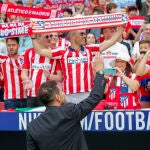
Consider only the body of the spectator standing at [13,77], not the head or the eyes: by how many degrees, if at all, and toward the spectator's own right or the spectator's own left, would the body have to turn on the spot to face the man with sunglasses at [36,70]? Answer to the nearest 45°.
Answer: approximately 45° to the spectator's own left

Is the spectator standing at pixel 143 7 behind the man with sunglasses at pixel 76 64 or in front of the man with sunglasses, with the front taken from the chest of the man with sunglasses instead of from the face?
behind

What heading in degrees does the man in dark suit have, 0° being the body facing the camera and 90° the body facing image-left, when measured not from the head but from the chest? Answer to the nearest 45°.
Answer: approximately 225°

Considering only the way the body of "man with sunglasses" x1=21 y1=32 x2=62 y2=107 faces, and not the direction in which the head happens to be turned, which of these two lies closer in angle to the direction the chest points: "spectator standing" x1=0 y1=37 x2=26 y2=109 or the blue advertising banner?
the blue advertising banner

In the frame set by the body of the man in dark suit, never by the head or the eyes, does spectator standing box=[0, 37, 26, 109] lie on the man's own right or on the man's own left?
on the man's own left

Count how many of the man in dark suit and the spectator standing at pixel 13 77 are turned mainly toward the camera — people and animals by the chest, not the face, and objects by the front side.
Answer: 1

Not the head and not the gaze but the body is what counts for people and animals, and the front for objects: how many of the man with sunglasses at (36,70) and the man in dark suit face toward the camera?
1

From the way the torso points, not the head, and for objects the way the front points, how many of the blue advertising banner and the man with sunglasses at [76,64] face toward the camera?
2
